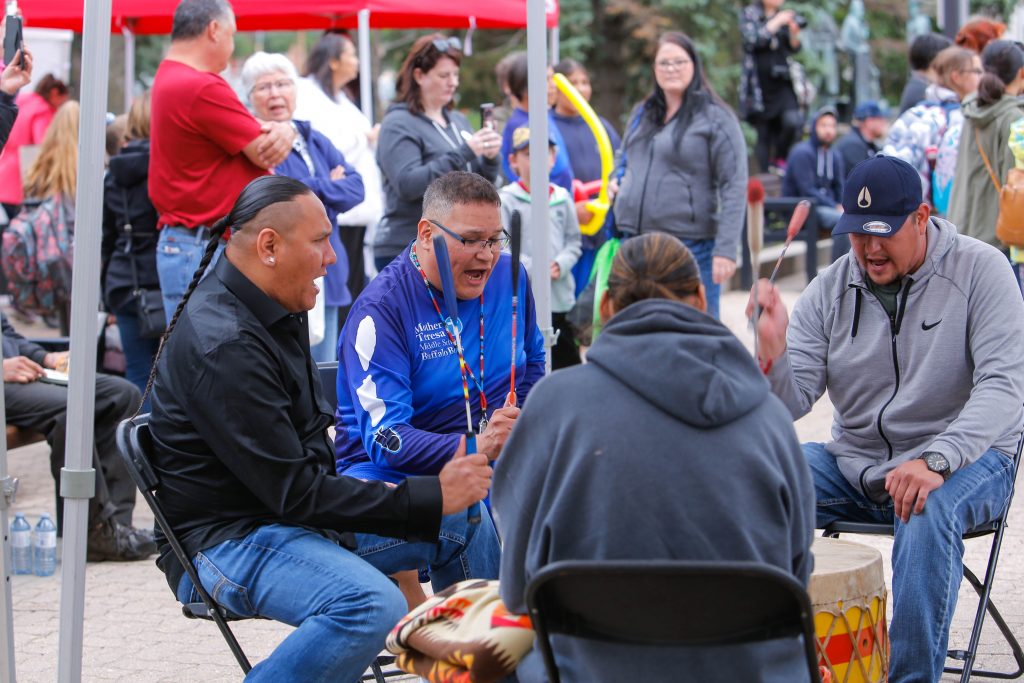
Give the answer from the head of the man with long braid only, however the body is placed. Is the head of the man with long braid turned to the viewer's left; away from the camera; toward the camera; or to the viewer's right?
to the viewer's right

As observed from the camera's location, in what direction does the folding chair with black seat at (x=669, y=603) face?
facing away from the viewer

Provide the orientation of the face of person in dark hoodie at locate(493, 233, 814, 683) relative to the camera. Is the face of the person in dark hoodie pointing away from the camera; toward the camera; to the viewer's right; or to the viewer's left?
away from the camera

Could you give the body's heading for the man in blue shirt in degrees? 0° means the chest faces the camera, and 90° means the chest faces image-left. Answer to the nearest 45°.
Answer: approximately 315°

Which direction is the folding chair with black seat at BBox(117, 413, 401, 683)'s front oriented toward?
to the viewer's right

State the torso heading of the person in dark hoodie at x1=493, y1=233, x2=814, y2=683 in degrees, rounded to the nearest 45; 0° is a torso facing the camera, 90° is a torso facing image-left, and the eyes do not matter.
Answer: approximately 180°

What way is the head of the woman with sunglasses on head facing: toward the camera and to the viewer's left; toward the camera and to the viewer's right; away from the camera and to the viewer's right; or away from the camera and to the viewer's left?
toward the camera and to the viewer's right

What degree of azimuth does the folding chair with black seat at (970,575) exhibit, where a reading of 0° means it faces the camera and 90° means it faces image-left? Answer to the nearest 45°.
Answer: approximately 45°

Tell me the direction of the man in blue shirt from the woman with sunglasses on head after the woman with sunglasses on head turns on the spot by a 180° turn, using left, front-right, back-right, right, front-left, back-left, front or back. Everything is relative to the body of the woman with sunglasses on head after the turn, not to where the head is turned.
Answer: back-left

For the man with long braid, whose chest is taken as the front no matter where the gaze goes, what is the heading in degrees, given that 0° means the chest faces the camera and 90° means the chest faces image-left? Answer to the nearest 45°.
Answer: approximately 270°
